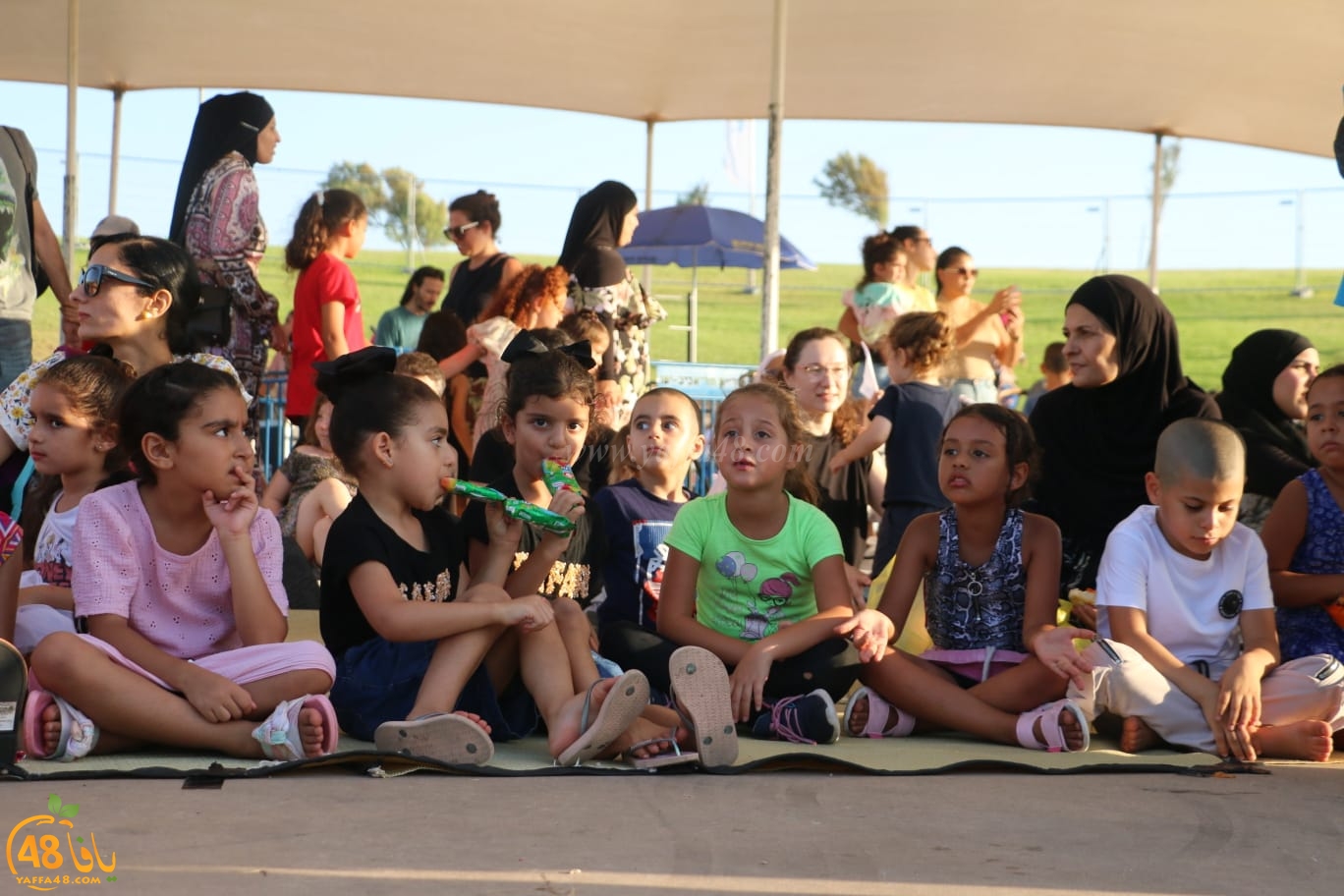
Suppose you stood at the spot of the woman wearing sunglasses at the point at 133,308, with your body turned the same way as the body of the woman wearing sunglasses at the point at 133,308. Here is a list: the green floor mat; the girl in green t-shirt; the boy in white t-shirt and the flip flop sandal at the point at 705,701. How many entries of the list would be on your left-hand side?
4

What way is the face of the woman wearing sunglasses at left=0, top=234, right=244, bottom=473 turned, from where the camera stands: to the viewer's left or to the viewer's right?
to the viewer's left

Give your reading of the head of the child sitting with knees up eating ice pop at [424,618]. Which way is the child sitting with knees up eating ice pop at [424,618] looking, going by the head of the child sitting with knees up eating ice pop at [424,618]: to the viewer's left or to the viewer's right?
to the viewer's right

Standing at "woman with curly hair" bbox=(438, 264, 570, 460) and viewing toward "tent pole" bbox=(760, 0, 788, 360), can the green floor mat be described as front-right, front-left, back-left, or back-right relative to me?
back-right

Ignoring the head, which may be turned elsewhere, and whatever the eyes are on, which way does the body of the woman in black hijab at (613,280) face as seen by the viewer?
to the viewer's right

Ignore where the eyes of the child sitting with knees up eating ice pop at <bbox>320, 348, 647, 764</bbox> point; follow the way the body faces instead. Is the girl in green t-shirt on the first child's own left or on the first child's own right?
on the first child's own left

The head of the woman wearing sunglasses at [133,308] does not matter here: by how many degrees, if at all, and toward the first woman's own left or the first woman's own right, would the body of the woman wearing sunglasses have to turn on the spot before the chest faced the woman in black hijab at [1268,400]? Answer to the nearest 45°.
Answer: approximately 135° to the first woman's own left
